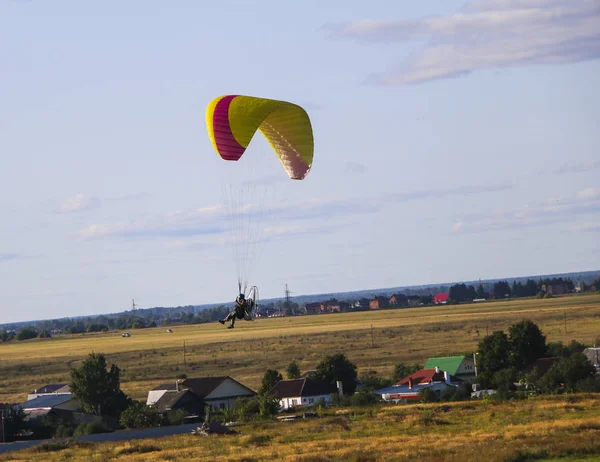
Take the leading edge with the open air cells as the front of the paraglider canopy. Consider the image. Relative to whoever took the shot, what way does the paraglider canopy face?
facing away from the viewer and to the left of the viewer
